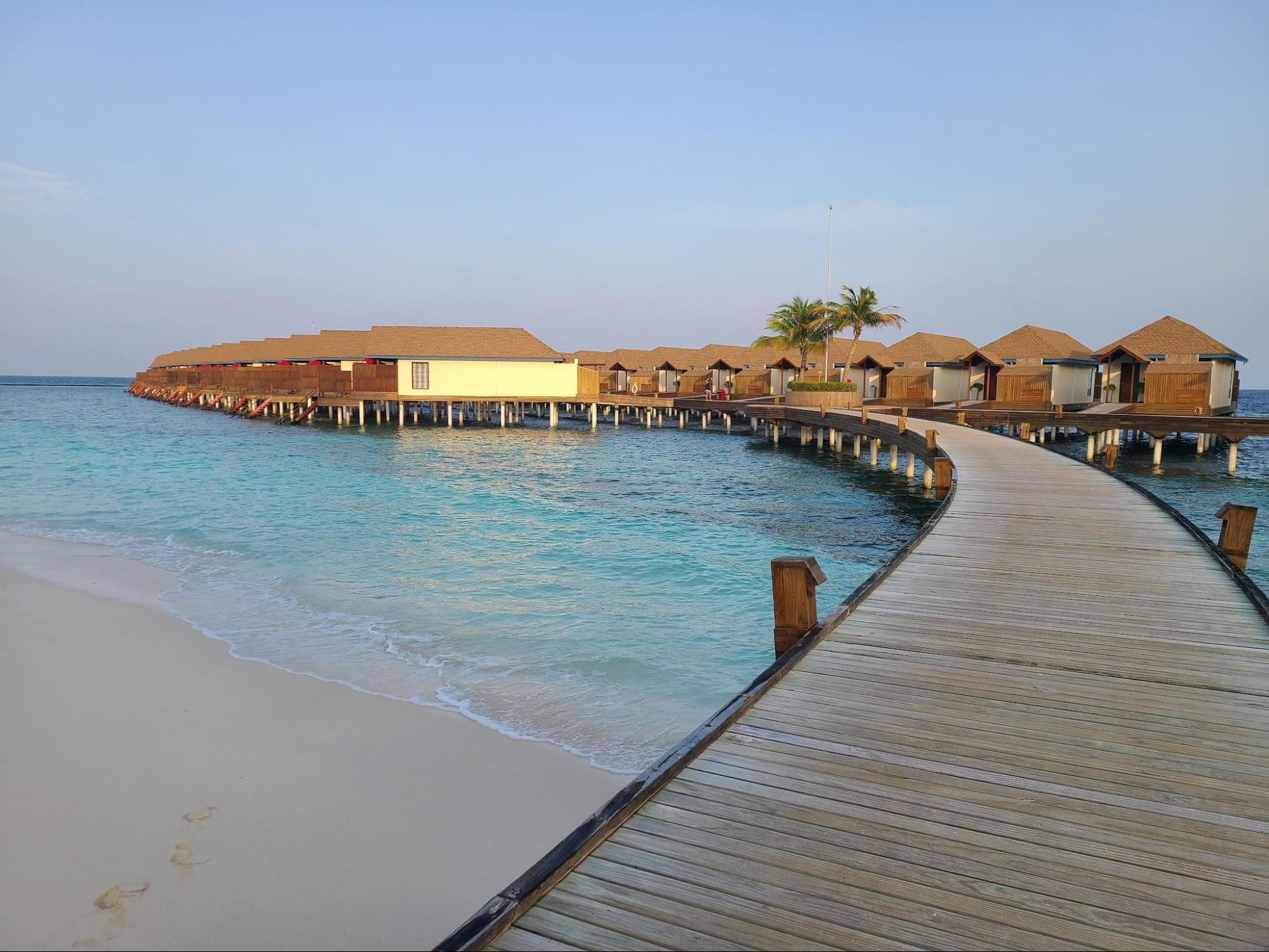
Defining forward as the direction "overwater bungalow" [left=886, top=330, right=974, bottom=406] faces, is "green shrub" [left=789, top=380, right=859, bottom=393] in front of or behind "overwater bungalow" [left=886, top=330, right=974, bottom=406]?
in front

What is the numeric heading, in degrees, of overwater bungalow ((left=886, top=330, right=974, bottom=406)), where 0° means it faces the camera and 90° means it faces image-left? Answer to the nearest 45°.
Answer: approximately 45°

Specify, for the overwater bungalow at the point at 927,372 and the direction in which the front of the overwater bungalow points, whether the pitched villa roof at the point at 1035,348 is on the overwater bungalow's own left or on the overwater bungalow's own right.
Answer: on the overwater bungalow's own left

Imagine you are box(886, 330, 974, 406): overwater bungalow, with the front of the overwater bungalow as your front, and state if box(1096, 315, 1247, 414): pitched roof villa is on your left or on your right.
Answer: on your left

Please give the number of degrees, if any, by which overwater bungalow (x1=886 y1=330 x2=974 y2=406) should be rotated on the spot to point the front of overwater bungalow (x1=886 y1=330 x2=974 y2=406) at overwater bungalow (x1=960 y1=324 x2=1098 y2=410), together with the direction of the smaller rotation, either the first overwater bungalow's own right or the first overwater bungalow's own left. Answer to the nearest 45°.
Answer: approximately 90° to the first overwater bungalow's own left

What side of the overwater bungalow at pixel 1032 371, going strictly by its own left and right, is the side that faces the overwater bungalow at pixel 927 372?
right

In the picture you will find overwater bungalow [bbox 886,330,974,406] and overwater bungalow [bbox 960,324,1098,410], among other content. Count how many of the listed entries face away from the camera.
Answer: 0

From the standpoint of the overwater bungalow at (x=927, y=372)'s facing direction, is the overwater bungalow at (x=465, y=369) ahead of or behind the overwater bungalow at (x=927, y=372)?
ahead
